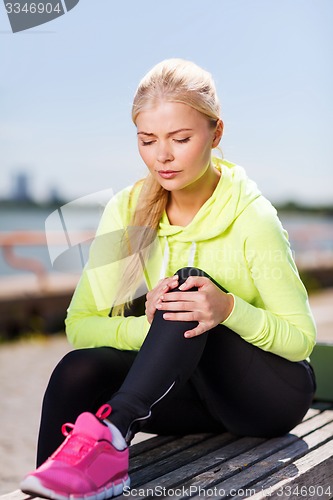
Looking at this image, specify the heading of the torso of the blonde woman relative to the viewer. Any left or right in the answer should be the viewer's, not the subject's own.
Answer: facing the viewer and to the left of the viewer
